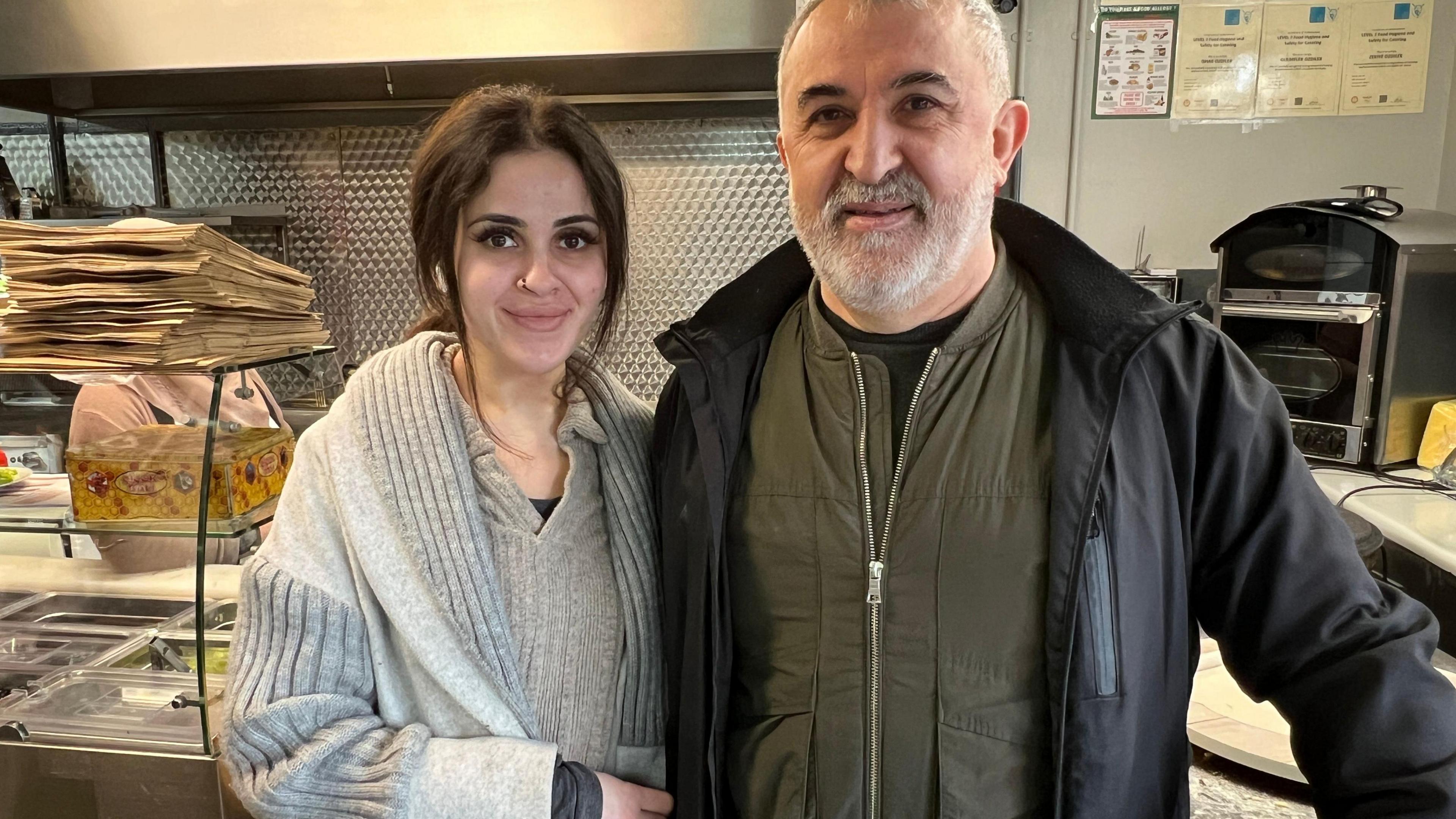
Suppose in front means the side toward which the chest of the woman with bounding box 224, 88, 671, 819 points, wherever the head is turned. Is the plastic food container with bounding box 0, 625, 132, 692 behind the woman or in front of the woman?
behind

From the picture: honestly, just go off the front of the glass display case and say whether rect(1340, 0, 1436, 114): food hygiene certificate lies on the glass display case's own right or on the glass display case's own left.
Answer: on the glass display case's own left

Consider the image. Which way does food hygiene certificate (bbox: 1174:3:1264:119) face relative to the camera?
toward the camera

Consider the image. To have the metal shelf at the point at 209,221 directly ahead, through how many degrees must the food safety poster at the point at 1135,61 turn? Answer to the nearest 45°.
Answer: approximately 90° to its right

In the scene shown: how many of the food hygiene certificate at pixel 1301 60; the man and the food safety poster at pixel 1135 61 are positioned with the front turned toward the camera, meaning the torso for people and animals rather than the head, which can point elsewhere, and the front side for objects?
3

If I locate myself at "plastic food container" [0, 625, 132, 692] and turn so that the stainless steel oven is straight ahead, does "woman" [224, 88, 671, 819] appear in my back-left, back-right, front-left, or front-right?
front-right

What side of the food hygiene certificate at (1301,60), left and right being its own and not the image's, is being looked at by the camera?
front

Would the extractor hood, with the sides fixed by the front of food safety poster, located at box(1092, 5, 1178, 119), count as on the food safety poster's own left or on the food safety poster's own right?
on the food safety poster's own right

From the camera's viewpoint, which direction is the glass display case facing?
toward the camera

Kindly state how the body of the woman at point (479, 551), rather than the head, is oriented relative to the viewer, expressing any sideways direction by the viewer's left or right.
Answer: facing the viewer and to the right of the viewer
